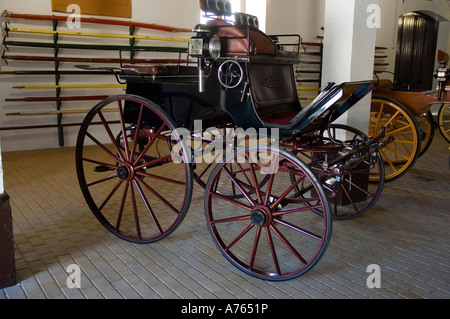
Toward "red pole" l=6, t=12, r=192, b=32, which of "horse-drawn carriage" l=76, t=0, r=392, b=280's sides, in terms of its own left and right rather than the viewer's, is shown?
back

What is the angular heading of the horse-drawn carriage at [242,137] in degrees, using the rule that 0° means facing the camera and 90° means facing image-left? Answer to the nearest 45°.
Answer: approximately 315°

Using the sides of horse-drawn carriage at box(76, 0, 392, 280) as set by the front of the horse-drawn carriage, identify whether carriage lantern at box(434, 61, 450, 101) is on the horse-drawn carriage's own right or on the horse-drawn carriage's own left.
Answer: on the horse-drawn carriage's own left

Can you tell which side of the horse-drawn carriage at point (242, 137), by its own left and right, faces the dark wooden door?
left

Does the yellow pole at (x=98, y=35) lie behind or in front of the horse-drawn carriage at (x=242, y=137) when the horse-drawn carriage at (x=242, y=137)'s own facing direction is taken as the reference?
behind
